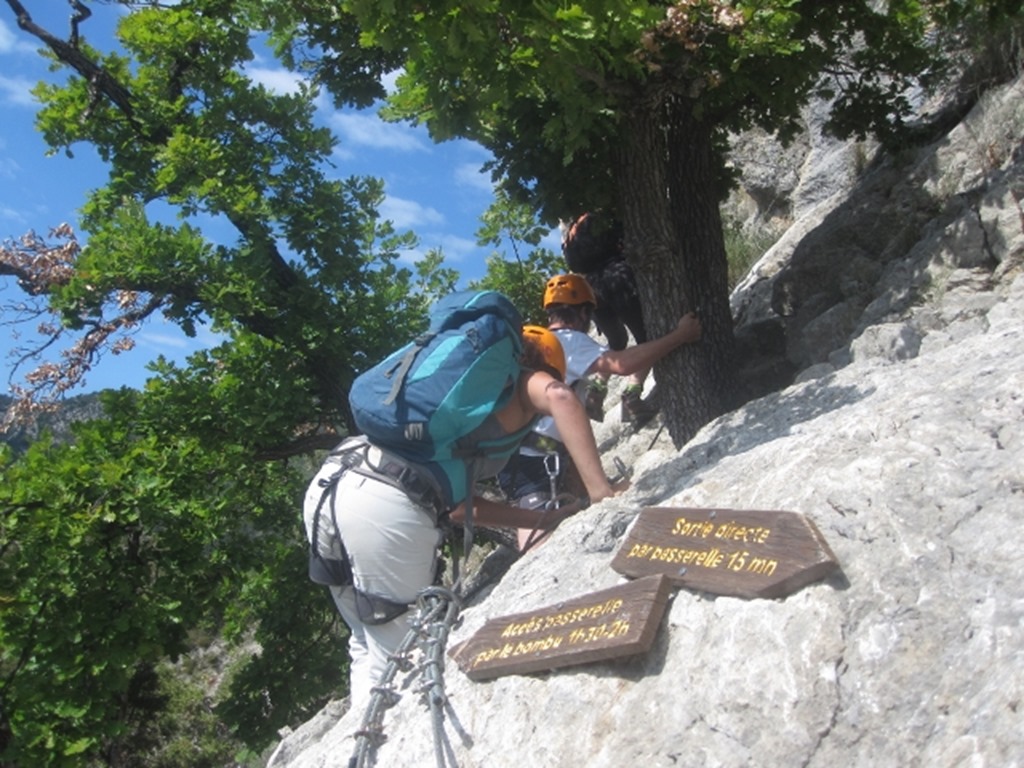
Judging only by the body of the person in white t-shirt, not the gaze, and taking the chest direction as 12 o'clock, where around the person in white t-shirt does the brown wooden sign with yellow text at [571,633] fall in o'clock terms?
The brown wooden sign with yellow text is roughly at 5 o'clock from the person in white t-shirt.

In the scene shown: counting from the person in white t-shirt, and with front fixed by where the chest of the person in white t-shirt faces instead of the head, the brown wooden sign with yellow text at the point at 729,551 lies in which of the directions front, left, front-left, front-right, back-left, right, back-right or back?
back-right

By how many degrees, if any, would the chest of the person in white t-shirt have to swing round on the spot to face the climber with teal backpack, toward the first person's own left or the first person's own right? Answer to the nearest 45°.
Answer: approximately 180°

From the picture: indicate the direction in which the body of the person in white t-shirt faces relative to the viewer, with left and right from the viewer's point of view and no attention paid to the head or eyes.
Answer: facing away from the viewer and to the right of the viewer

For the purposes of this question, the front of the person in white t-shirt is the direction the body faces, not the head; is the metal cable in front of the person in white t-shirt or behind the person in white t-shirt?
behind
